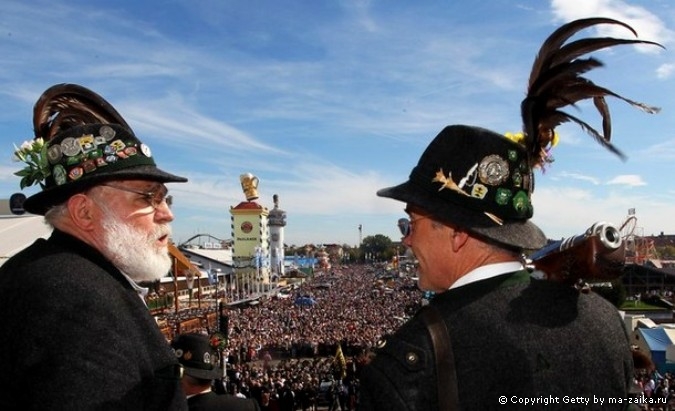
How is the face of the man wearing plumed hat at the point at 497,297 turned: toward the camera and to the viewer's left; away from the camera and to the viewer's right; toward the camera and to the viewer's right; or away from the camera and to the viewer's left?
away from the camera and to the viewer's left

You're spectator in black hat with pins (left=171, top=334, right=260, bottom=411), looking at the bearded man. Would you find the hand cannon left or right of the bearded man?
left

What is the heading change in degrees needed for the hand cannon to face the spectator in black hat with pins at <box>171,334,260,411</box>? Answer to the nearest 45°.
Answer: approximately 180°

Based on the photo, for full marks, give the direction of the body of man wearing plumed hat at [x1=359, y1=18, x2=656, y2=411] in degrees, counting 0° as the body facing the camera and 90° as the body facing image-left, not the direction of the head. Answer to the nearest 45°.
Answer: approximately 135°

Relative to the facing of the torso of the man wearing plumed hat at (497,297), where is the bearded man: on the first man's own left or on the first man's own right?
on the first man's own left

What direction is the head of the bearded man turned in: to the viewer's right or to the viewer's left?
to the viewer's right

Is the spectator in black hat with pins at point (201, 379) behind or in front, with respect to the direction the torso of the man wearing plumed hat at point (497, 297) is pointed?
in front
